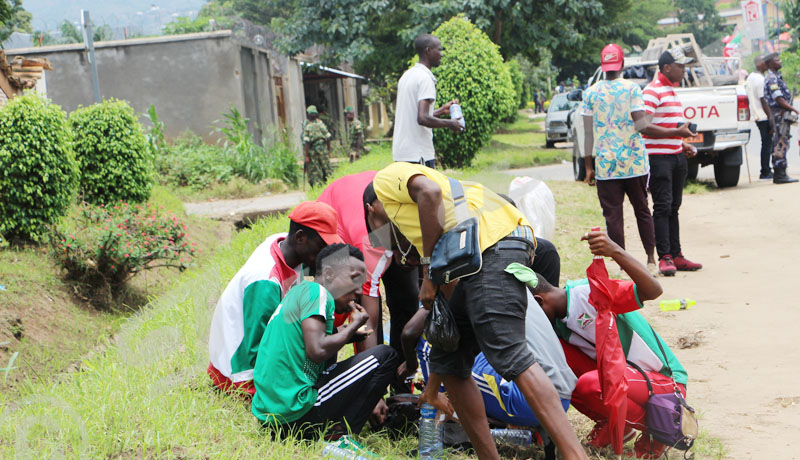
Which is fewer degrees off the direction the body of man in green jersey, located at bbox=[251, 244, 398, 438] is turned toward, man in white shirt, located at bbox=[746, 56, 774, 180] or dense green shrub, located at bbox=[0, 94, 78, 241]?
the man in white shirt

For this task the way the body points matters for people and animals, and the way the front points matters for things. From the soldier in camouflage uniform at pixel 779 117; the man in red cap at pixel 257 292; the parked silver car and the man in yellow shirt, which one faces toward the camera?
the parked silver car

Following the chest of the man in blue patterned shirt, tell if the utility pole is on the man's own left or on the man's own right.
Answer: on the man's own left

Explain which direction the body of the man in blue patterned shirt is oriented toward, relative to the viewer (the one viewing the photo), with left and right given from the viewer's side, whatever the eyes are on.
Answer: facing away from the viewer

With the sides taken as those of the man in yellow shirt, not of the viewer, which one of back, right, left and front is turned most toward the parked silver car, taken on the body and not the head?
right

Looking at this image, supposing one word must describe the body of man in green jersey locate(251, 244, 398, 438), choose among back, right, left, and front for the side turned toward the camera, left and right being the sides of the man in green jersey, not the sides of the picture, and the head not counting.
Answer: right

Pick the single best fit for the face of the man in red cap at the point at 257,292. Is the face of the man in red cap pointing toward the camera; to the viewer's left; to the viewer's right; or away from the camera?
to the viewer's right

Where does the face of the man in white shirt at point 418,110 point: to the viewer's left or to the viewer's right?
to the viewer's right

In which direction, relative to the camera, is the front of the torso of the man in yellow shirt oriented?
to the viewer's left

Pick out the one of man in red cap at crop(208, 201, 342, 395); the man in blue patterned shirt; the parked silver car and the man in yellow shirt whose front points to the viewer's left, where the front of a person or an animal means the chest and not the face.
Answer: the man in yellow shirt

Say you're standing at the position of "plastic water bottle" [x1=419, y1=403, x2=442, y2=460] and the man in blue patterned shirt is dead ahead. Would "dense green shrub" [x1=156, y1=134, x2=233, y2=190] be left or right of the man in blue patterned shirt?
left
